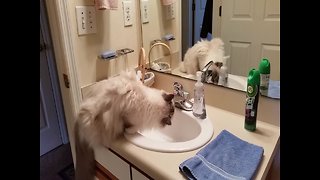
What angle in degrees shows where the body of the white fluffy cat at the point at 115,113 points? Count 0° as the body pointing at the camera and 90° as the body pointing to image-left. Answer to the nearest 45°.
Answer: approximately 270°

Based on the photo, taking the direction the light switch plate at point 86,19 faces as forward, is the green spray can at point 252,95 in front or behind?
in front

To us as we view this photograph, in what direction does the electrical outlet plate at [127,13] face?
facing the viewer and to the right of the viewer

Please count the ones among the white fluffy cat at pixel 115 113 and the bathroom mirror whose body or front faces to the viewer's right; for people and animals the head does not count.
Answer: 1

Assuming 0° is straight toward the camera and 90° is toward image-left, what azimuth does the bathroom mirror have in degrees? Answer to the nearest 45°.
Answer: approximately 45°
